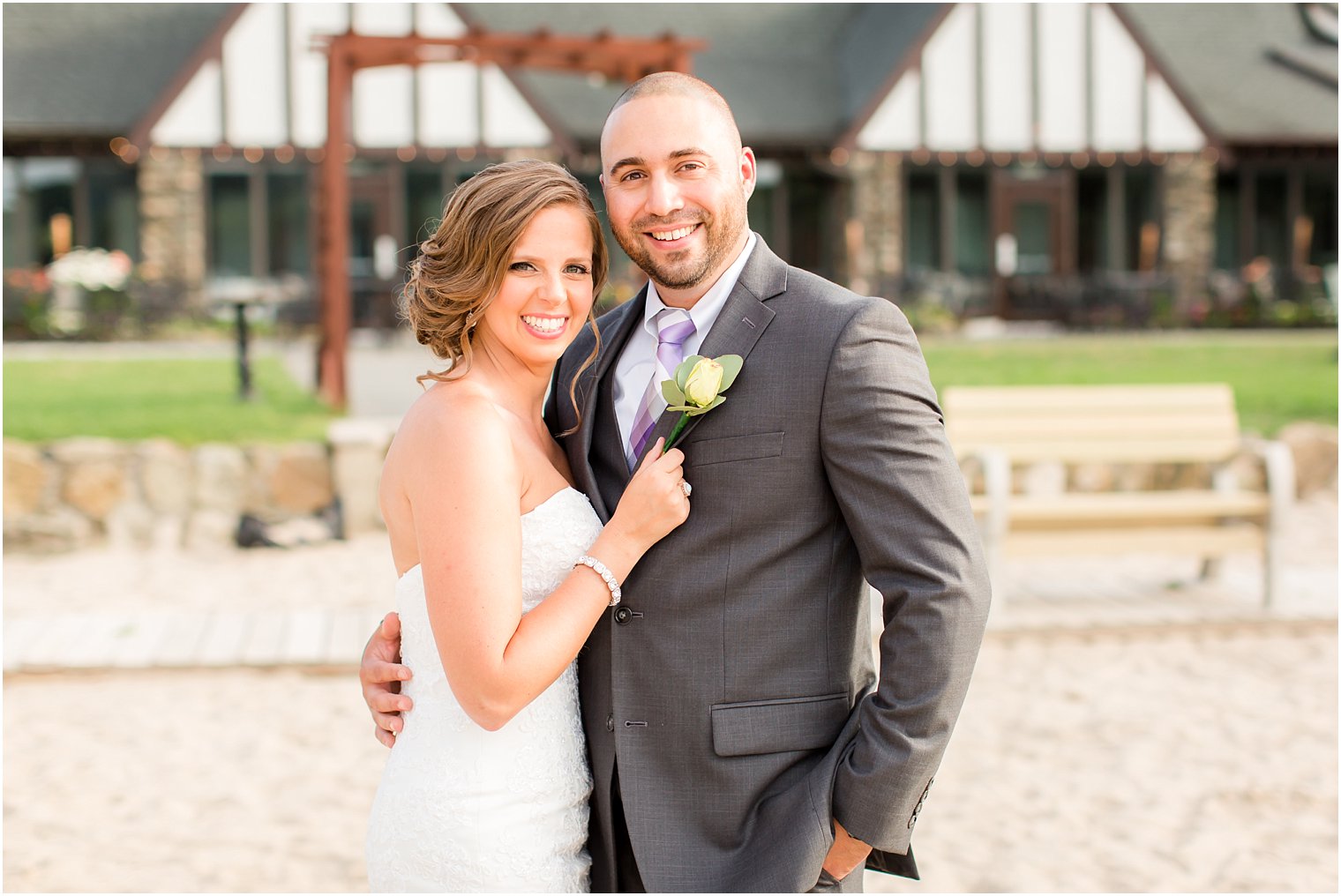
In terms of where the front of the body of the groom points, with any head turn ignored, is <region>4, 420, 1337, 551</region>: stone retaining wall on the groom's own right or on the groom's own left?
on the groom's own right

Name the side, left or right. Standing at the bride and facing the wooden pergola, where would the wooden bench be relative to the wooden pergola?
right

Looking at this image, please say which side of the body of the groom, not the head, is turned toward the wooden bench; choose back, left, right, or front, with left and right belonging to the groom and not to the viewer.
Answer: back

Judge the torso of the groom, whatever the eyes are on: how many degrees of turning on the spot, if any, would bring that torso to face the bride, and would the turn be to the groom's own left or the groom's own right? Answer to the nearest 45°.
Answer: approximately 45° to the groom's own right

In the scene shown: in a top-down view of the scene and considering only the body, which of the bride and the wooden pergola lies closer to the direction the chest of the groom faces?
the bride

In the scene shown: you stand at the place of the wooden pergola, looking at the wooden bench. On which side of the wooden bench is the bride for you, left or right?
right

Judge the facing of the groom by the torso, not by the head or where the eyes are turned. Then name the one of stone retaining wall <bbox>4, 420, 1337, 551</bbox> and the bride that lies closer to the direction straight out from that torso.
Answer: the bride

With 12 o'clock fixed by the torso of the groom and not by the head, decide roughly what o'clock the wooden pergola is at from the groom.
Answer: The wooden pergola is roughly at 4 o'clock from the groom.

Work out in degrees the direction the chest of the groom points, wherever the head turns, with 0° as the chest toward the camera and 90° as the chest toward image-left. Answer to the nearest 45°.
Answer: approximately 45°
